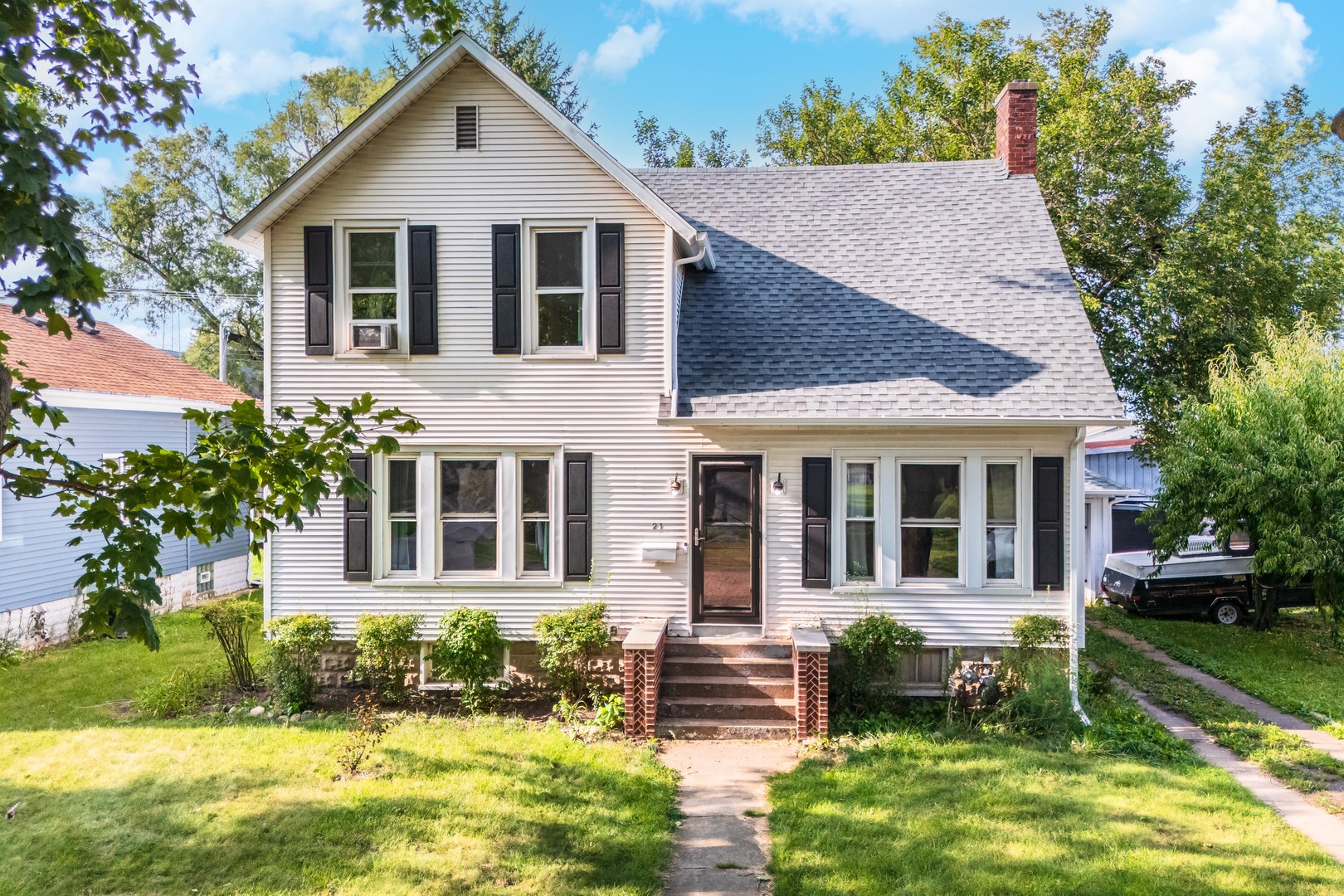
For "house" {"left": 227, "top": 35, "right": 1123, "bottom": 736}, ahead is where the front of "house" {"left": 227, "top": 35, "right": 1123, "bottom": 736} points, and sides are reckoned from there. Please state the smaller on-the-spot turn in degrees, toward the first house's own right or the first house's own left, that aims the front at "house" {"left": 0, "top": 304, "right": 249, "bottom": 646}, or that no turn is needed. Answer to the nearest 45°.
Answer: approximately 135° to the first house's own right

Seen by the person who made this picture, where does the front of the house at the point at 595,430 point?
facing the viewer

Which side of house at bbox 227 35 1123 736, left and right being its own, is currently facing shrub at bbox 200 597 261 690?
right

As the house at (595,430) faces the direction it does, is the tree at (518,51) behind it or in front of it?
behind

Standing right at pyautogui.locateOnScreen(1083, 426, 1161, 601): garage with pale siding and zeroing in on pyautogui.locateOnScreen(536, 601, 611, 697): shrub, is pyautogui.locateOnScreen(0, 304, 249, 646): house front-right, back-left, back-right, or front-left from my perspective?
front-right

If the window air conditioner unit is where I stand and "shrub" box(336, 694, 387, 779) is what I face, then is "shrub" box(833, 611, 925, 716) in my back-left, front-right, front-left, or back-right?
front-left

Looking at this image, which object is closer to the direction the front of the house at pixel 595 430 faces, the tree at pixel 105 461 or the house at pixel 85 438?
the tree

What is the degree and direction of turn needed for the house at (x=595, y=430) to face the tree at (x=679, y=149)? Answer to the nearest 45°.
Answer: approximately 180°
